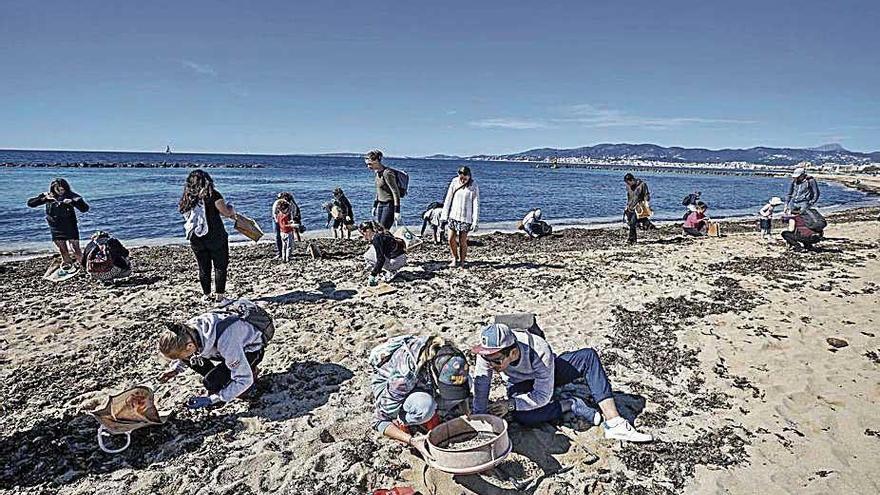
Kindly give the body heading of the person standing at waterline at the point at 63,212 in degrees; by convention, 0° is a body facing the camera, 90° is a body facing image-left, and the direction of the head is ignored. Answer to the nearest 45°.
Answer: approximately 0°

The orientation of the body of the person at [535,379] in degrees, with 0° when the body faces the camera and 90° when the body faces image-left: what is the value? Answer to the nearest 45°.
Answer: approximately 45°

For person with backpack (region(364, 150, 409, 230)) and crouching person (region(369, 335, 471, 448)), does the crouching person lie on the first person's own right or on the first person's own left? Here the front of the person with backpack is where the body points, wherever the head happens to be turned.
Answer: on the first person's own left

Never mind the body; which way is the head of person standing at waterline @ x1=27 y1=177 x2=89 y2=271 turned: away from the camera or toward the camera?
toward the camera

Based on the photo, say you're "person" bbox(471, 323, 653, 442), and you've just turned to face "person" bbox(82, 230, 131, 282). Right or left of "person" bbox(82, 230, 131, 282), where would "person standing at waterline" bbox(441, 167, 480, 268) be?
right

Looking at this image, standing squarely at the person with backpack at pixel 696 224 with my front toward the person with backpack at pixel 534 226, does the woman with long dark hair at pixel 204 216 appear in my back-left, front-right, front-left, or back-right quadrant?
front-left

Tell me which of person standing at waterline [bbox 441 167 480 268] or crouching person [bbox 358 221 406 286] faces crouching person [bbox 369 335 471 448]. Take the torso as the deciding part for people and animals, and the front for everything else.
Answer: the person standing at waterline

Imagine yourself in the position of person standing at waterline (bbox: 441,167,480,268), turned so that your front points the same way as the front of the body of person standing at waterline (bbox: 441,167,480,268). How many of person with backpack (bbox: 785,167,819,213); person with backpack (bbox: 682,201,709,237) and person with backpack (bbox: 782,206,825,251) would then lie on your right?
0

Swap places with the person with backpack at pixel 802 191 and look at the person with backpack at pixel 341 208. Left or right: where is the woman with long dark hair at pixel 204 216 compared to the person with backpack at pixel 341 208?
left

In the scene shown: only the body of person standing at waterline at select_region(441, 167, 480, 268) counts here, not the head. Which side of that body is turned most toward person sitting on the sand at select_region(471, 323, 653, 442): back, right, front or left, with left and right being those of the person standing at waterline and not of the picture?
front

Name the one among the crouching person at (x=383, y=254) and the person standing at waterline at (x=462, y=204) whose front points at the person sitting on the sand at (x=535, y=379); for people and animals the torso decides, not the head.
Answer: the person standing at waterline

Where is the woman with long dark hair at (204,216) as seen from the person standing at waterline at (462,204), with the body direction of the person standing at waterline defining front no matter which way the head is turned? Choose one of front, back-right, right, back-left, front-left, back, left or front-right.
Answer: front-right

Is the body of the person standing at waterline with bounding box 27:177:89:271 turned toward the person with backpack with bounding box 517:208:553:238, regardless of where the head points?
no

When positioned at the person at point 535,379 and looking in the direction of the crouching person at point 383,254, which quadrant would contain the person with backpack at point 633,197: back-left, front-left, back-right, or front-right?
front-right

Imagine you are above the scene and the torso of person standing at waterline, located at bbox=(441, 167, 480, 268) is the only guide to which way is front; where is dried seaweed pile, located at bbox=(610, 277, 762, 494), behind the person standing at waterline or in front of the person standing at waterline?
in front

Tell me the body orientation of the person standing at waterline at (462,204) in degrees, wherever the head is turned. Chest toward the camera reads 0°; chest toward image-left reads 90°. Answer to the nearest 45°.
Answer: approximately 0°

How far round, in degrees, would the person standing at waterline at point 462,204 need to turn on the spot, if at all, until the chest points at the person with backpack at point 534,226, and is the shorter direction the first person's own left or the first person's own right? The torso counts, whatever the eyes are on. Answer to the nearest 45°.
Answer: approximately 180°

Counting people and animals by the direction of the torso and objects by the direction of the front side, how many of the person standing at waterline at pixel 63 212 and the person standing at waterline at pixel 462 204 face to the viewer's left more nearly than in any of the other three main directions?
0

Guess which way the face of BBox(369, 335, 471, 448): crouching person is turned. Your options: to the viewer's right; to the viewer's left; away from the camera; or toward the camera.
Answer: toward the camera
